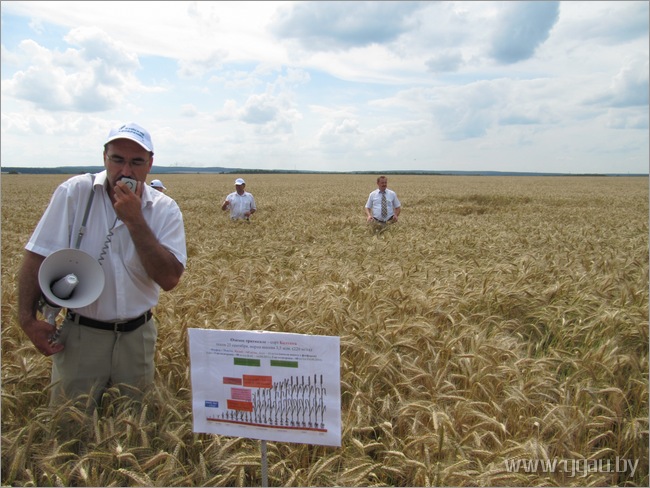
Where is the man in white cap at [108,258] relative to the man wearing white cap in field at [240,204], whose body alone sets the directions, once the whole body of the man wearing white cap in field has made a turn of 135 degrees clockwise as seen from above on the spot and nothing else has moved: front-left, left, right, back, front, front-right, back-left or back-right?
back-left

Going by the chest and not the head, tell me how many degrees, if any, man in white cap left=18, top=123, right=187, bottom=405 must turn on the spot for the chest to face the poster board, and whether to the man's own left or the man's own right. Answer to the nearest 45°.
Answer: approximately 45° to the man's own left

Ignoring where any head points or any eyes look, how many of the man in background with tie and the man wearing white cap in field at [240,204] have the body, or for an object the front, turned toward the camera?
2

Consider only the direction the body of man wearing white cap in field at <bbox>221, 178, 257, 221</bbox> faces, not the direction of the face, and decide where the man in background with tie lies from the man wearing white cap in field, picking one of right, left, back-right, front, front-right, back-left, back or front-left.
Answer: front-left

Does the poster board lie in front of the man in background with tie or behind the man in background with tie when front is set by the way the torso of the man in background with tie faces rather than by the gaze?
in front

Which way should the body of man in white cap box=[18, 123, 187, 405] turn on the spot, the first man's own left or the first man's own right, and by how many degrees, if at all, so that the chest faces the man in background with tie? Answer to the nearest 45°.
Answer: approximately 135° to the first man's own left

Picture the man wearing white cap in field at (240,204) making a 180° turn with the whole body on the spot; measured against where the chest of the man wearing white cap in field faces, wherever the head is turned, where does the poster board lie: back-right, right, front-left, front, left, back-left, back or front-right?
back

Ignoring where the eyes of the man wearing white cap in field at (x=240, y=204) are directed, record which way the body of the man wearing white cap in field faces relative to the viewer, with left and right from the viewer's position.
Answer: facing the viewer

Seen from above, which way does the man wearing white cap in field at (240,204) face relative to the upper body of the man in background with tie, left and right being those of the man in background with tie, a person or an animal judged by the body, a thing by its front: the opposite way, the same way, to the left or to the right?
the same way
